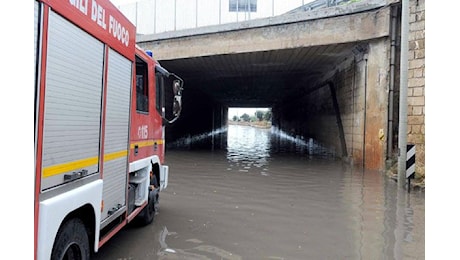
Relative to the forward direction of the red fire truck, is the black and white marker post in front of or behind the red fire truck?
in front

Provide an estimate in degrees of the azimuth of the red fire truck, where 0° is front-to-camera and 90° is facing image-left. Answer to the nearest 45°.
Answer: approximately 225°

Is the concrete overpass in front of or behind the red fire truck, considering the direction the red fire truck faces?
in front
